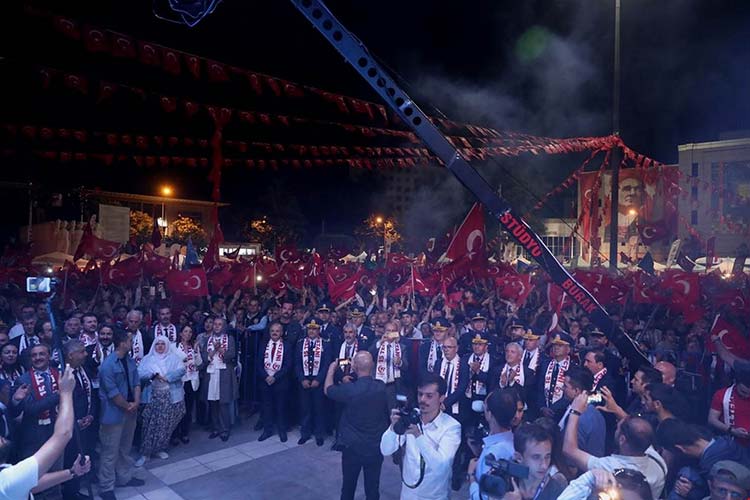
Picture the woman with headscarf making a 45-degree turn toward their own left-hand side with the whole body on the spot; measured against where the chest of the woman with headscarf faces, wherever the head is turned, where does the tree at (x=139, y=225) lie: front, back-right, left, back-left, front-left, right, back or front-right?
back-left

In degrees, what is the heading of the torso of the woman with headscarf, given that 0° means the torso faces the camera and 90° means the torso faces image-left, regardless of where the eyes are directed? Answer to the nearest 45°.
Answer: approximately 0°

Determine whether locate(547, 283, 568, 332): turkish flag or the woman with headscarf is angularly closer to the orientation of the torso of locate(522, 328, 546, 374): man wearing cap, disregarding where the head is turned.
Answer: the woman with headscarf

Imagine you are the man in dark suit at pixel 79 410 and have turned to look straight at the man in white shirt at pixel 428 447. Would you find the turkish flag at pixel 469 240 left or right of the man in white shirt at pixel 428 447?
left

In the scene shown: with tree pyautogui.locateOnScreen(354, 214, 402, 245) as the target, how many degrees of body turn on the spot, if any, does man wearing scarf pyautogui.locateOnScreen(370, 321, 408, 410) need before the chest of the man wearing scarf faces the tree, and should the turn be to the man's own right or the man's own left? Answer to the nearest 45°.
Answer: approximately 180°

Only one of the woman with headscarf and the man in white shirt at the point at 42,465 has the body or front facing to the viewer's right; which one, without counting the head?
the man in white shirt

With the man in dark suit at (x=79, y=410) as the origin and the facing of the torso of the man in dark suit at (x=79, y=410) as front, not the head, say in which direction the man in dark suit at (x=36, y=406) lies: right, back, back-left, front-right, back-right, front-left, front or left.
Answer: right

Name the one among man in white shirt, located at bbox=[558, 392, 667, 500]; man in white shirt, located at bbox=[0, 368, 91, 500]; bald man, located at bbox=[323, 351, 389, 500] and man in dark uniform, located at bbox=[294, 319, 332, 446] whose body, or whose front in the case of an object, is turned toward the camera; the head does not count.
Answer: the man in dark uniform

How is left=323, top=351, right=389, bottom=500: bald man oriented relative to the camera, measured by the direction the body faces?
away from the camera

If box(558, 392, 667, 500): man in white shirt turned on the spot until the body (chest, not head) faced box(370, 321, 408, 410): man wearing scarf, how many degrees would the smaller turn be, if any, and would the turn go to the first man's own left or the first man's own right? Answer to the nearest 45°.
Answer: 0° — they already face them

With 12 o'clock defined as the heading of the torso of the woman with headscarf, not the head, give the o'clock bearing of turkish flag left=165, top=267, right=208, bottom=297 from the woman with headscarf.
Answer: The turkish flag is roughly at 6 o'clock from the woman with headscarf.

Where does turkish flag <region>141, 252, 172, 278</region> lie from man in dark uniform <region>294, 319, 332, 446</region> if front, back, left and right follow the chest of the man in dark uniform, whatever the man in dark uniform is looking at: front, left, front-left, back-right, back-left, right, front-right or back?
back-right

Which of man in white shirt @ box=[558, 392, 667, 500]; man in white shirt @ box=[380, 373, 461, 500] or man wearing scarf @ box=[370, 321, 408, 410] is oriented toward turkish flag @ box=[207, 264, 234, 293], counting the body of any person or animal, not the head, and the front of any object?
man in white shirt @ box=[558, 392, 667, 500]

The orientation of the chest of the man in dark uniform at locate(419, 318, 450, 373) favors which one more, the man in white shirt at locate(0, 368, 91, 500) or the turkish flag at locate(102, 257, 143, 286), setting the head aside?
the man in white shirt
